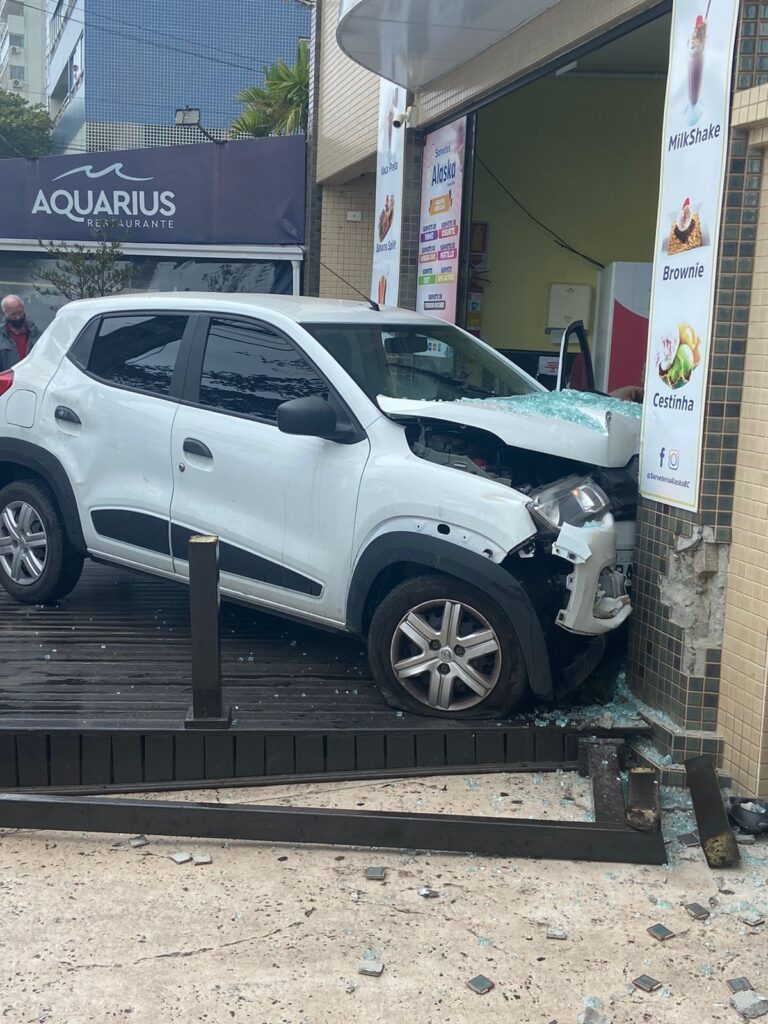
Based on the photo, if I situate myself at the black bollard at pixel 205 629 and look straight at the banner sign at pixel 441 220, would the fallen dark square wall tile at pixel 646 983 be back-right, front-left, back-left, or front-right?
back-right

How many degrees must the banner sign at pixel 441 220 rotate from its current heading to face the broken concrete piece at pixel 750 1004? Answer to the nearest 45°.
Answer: approximately 45° to its left

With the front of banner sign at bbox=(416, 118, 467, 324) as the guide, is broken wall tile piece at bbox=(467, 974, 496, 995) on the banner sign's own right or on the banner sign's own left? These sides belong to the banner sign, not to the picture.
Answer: on the banner sign's own left

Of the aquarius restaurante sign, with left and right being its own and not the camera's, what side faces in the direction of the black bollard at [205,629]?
front

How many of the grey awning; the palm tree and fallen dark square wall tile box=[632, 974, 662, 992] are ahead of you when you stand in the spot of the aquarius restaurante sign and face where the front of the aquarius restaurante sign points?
2

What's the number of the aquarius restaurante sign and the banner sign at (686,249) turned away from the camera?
0

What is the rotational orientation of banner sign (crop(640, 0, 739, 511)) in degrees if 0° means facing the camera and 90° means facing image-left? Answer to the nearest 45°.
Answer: approximately 45°

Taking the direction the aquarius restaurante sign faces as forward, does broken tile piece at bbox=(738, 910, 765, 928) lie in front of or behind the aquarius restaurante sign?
in front

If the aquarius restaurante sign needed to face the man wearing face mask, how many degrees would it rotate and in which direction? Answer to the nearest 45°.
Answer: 0° — it already faces them

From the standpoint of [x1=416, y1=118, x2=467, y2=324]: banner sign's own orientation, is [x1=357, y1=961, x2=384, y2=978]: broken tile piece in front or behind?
in front

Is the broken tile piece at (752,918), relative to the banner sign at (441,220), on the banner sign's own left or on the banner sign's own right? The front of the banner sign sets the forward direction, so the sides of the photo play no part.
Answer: on the banner sign's own left

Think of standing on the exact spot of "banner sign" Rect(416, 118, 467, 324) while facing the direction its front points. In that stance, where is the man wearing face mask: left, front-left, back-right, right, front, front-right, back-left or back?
front-right

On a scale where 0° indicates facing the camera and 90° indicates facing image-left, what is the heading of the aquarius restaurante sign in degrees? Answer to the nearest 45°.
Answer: approximately 0°

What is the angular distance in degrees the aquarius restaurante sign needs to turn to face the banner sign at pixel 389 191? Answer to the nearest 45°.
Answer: approximately 45° to its left
